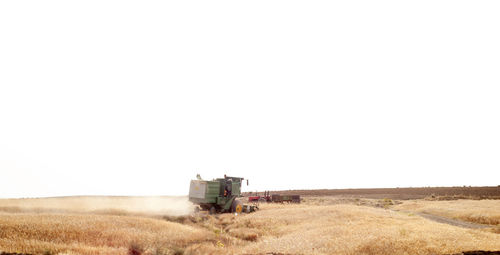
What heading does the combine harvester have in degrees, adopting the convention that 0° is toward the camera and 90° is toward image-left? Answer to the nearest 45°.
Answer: approximately 225°
